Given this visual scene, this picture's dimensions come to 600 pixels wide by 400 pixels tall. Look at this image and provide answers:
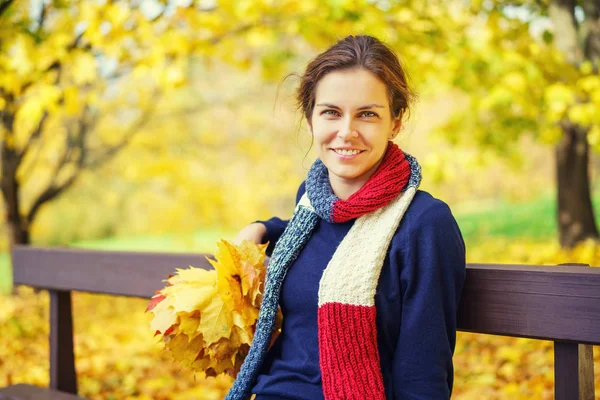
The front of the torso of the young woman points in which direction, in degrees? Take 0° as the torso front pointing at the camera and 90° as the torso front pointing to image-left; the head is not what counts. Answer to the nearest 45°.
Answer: approximately 45°

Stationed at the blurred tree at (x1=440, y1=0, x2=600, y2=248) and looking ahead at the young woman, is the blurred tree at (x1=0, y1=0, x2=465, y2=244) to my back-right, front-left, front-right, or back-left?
front-right

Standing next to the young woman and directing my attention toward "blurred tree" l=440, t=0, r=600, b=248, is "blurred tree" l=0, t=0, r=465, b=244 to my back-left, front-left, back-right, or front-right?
front-left

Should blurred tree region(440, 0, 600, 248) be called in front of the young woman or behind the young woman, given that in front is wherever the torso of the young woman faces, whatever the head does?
behind

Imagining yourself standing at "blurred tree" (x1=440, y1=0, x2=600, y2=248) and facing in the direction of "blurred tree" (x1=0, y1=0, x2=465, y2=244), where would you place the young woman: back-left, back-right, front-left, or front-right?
front-left

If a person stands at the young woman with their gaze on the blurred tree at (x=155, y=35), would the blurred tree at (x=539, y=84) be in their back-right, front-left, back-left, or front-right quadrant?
front-right

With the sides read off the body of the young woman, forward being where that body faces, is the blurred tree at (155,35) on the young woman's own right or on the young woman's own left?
on the young woman's own right
